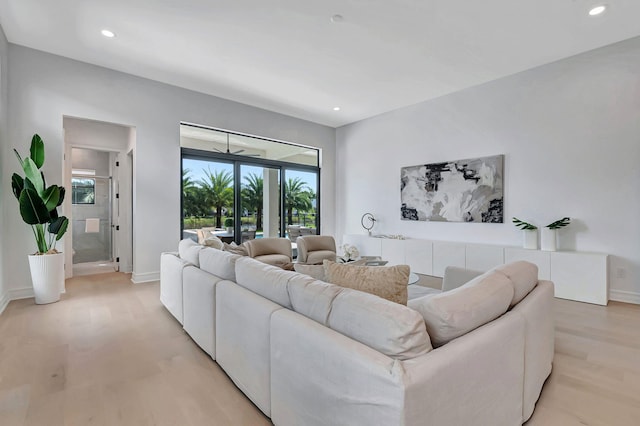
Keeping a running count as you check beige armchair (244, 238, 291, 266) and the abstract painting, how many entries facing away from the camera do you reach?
0

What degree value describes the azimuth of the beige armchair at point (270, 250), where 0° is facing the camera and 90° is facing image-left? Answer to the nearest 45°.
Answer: approximately 315°

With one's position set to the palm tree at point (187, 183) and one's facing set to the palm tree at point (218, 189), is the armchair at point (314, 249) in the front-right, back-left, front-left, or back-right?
front-right

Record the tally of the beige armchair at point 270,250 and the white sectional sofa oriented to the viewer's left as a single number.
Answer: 0

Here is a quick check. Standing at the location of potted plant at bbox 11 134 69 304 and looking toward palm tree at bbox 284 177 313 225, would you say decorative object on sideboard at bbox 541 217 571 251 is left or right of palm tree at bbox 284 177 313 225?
right

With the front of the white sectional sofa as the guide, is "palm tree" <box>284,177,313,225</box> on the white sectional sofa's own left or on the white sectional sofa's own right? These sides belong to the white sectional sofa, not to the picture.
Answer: on the white sectional sofa's own left

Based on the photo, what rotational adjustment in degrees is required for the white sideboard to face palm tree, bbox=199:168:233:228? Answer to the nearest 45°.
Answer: approximately 45° to its right

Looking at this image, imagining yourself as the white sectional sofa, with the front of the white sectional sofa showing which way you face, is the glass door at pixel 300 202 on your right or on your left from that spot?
on your left

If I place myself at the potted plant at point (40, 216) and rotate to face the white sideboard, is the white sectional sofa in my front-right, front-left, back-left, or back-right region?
front-right

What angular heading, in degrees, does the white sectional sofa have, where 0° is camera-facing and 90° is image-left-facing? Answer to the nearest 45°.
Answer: approximately 225°

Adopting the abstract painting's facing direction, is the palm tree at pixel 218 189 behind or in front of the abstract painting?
in front

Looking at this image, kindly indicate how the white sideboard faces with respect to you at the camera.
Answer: facing the viewer and to the left of the viewer

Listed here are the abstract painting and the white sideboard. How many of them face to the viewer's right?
0

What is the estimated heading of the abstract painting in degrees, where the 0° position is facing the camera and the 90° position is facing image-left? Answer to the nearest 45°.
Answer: approximately 45°

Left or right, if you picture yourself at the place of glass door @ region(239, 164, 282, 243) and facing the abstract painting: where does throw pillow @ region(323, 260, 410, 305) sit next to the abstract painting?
right
